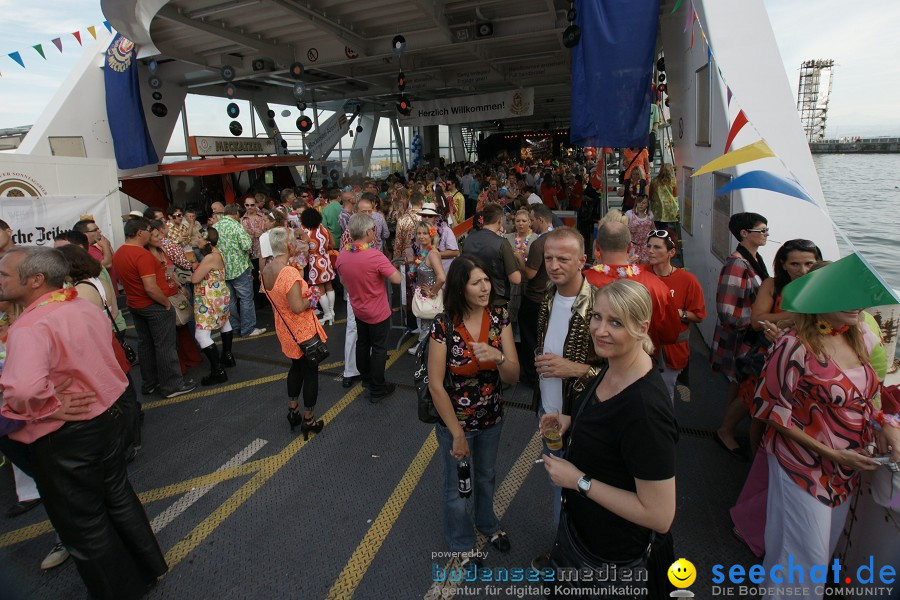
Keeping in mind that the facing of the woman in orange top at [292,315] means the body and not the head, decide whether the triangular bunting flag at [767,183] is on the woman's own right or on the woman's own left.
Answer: on the woman's own right

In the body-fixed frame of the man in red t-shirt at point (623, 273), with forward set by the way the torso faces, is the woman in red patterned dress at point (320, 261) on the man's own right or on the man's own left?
on the man's own left

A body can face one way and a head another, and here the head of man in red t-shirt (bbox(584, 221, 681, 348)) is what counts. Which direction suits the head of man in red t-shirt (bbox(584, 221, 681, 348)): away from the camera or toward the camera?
away from the camera

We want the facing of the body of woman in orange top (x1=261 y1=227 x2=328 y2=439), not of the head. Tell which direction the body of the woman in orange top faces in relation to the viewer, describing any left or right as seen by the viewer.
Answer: facing away from the viewer and to the right of the viewer

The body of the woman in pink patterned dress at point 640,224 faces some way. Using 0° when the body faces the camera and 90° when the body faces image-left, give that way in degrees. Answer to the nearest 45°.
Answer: approximately 0°

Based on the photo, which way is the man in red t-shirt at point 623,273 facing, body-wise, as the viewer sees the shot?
away from the camera

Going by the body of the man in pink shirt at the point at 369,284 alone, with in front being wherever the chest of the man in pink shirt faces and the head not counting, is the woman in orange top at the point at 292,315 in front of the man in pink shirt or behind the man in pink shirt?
behind

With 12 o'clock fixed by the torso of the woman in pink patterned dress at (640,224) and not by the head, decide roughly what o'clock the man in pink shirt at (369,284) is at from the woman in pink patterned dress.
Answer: The man in pink shirt is roughly at 1 o'clock from the woman in pink patterned dress.

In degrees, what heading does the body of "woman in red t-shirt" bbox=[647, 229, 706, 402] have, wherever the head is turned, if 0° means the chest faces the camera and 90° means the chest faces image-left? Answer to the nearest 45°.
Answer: approximately 45°
